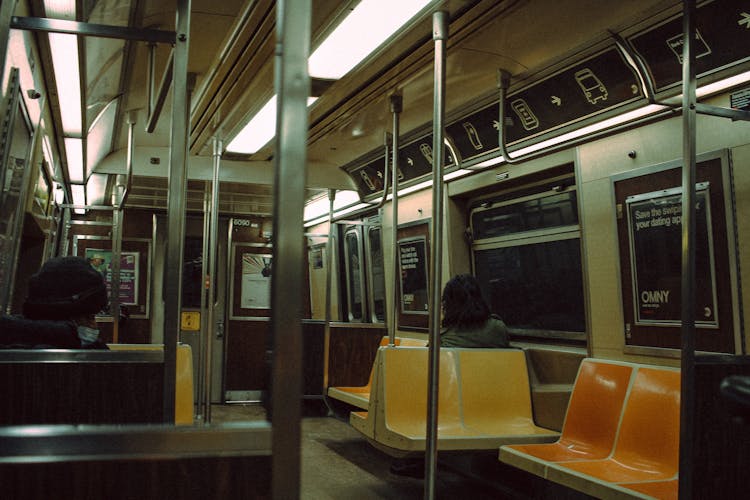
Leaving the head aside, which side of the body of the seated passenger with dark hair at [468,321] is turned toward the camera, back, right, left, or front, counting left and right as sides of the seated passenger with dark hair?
back

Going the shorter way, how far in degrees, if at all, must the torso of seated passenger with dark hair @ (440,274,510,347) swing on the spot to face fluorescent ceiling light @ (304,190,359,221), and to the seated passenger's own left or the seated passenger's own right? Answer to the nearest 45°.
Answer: approximately 45° to the seated passenger's own left

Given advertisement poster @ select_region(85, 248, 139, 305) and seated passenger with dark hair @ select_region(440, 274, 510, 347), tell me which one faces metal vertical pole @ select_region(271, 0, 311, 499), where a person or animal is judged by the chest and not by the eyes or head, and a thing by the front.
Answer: the advertisement poster

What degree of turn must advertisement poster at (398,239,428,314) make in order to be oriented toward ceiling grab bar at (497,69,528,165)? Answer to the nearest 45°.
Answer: approximately 45° to its left

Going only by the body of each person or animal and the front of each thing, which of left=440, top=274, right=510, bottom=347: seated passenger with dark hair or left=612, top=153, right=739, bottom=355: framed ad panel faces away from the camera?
the seated passenger with dark hair

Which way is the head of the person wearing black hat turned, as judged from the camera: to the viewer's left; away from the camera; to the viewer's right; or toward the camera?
to the viewer's right

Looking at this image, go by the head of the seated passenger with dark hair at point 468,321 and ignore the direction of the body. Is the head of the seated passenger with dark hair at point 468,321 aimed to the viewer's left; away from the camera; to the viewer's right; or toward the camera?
away from the camera

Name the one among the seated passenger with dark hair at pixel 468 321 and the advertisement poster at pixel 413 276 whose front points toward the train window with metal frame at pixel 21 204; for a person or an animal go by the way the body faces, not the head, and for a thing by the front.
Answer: the advertisement poster

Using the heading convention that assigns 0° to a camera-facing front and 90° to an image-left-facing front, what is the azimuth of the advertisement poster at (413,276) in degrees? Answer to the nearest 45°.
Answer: approximately 45°

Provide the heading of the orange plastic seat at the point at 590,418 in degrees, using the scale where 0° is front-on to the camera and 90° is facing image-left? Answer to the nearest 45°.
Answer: approximately 45°

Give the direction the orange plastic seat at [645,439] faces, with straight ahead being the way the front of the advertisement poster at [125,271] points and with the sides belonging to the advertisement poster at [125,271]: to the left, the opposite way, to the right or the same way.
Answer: to the right
